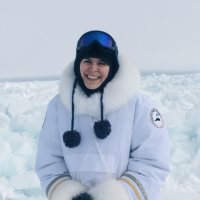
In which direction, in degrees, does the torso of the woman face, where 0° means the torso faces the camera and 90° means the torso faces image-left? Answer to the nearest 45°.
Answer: approximately 0°

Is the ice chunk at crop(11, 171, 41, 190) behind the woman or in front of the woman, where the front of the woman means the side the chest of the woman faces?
behind

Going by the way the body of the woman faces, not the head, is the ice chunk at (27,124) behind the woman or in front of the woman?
behind

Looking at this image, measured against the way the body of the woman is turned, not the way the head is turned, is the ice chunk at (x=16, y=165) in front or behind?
behind

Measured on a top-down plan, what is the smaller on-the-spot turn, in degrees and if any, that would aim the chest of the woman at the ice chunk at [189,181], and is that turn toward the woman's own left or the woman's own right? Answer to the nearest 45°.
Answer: approximately 135° to the woman's own left
